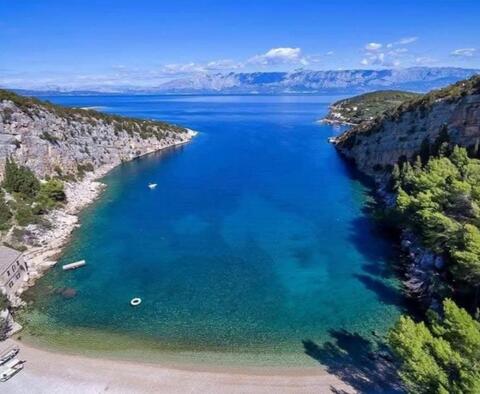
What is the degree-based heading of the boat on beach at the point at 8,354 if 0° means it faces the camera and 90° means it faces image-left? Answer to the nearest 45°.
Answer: approximately 225°

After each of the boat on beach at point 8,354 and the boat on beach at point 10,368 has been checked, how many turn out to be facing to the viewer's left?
0

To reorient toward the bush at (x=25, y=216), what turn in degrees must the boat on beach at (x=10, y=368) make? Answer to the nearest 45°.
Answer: approximately 45° to its left

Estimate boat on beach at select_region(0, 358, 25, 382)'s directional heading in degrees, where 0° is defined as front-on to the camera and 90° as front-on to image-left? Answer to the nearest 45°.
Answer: approximately 225°

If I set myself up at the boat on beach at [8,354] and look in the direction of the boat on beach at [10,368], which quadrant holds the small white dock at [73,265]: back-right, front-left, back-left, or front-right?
back-left

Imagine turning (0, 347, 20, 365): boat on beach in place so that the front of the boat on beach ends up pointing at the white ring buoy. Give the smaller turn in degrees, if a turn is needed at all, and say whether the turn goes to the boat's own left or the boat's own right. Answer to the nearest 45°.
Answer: approximately 45° to the boat's own right

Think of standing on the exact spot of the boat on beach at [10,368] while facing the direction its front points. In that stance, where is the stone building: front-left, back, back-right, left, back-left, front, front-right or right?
front-left
